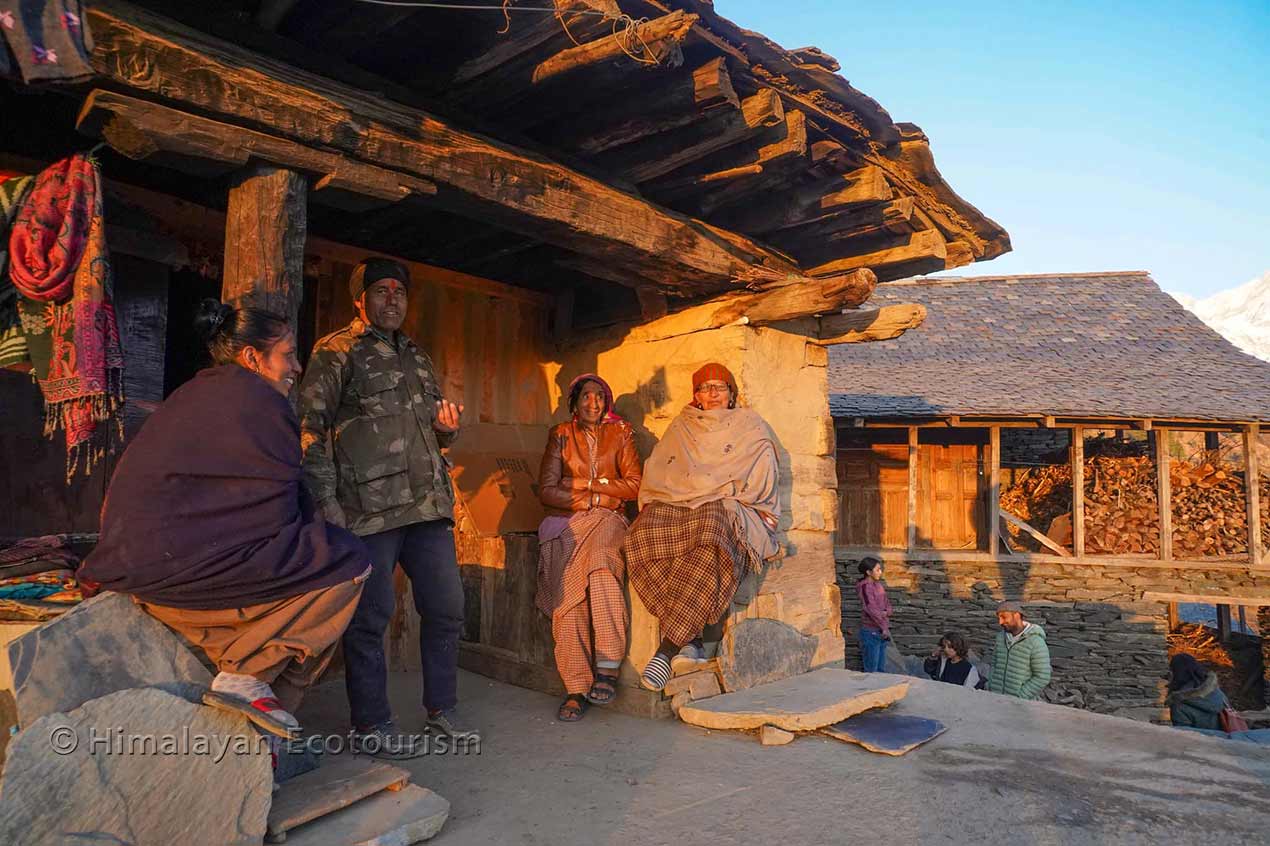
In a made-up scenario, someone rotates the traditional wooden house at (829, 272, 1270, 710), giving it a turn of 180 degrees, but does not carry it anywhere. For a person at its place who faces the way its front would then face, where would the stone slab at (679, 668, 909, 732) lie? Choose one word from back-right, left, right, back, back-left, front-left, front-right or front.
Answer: back

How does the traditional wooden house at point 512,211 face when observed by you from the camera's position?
facing the viewer and to the right of the viewer

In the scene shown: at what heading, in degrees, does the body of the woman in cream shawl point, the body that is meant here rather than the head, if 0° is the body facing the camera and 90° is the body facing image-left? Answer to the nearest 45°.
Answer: approximately 0°

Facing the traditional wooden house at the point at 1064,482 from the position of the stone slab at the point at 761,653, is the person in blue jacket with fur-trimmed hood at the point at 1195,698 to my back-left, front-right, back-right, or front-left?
front-right

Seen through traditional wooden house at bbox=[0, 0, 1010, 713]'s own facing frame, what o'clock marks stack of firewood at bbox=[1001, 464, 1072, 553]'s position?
The stack of firewood is roughly at 9 o'clock from the traditional wooden house.

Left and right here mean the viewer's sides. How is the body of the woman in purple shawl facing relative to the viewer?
facing to the right of the viewer

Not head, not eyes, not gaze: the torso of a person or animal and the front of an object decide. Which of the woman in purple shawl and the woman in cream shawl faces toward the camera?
the woman in cream shawl

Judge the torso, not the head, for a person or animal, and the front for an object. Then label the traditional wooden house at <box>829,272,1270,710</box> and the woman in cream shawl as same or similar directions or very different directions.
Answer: same or similar directions

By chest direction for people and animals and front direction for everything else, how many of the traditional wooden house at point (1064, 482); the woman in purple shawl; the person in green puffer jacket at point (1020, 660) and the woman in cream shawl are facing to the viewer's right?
1

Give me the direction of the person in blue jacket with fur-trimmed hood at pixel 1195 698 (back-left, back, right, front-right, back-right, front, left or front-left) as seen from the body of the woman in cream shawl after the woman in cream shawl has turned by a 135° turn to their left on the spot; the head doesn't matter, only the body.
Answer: front

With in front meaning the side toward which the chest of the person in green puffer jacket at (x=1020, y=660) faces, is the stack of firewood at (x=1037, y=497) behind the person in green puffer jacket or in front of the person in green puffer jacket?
behind

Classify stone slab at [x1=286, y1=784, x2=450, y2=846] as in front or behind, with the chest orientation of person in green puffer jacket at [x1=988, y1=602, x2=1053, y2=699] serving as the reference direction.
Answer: in front

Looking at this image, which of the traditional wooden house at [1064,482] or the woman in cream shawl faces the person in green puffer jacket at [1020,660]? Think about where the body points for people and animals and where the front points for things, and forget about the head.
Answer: the traditional wooden house

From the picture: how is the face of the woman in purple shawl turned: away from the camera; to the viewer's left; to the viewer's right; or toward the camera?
to the viewer's right

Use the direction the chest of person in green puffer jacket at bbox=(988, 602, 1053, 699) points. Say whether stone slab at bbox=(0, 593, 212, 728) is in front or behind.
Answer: in front

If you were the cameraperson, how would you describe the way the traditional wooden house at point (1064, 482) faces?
facing the viewer

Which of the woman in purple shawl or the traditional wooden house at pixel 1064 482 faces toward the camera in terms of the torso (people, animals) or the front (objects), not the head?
the traditional wooden house
